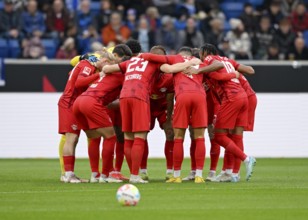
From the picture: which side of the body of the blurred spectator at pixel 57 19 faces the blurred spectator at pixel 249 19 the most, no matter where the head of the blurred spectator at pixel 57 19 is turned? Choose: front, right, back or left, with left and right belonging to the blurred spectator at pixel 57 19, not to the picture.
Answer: left

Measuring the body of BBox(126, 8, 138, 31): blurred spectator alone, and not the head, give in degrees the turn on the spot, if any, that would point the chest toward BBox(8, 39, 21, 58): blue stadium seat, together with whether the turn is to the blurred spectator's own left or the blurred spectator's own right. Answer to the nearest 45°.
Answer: approximately 90° to the blurred spectator's own right

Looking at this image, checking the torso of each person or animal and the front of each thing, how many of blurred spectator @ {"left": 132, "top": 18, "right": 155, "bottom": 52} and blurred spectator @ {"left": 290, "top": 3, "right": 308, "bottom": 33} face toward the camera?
2

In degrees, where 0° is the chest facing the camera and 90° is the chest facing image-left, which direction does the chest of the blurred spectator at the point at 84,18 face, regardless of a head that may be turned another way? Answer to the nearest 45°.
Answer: approximately 0°

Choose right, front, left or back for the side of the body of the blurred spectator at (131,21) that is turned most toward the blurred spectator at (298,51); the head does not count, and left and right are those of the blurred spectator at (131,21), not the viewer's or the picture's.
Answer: left

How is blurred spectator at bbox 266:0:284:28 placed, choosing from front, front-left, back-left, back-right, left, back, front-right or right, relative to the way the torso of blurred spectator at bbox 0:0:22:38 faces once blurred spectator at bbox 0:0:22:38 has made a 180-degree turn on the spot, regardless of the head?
right

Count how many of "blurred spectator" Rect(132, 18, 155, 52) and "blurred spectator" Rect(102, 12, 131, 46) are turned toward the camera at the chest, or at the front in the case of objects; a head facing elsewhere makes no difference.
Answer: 2

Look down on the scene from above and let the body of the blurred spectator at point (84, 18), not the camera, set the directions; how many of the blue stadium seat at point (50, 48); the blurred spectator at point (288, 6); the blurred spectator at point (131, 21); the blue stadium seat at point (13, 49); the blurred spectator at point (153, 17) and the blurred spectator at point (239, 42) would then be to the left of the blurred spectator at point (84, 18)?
4

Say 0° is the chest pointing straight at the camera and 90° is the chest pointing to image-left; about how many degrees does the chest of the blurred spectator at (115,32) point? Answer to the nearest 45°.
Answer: approximately 0°

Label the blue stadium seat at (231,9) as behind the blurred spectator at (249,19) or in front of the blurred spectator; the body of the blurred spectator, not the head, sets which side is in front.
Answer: behind
